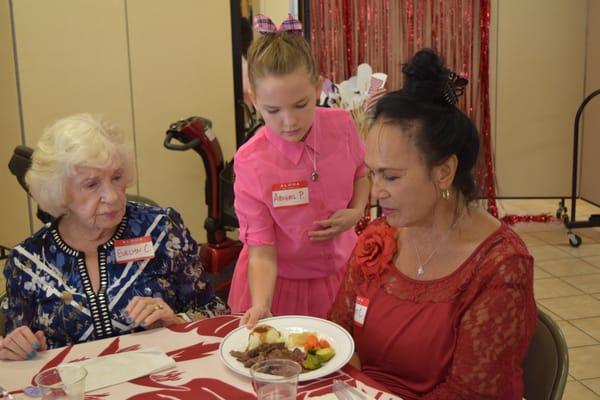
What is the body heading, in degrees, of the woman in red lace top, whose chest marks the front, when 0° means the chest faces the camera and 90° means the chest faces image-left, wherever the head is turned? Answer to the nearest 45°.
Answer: approximately 45°

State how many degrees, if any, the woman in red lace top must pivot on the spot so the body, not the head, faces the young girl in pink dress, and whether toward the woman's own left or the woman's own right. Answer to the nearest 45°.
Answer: approximately 90° to the woman's own right

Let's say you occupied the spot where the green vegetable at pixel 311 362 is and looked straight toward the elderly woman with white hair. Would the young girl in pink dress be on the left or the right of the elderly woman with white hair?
right

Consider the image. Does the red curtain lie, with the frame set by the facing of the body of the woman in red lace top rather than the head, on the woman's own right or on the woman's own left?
on the woman's own right

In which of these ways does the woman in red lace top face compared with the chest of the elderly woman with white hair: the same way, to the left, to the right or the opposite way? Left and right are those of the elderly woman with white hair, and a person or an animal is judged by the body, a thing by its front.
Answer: to the right

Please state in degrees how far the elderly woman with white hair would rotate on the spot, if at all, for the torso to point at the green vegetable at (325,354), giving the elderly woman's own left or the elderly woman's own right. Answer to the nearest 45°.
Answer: approximately 45° to the elderly woman's own left
